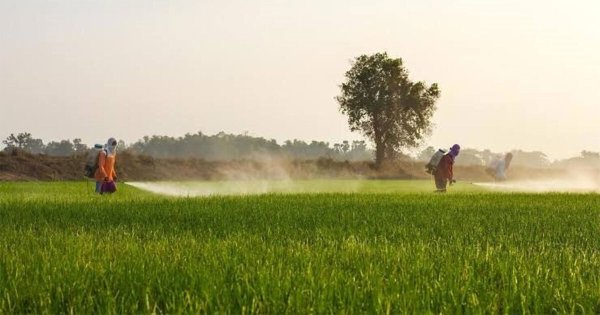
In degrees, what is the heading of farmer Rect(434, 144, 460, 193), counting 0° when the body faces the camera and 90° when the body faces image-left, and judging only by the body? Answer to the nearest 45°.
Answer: approximately 270°

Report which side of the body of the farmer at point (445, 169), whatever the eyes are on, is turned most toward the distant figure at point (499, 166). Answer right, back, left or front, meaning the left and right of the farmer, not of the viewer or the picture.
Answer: left

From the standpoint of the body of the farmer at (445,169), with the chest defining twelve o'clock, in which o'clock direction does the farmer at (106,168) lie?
the farmer at (106,168) is roughly at 5 o'clock from the farmer at (445,169).

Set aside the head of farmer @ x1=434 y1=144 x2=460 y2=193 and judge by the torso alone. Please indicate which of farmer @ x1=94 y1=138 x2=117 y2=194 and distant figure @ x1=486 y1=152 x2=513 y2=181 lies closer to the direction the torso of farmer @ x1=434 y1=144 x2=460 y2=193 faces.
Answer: the distant figure
